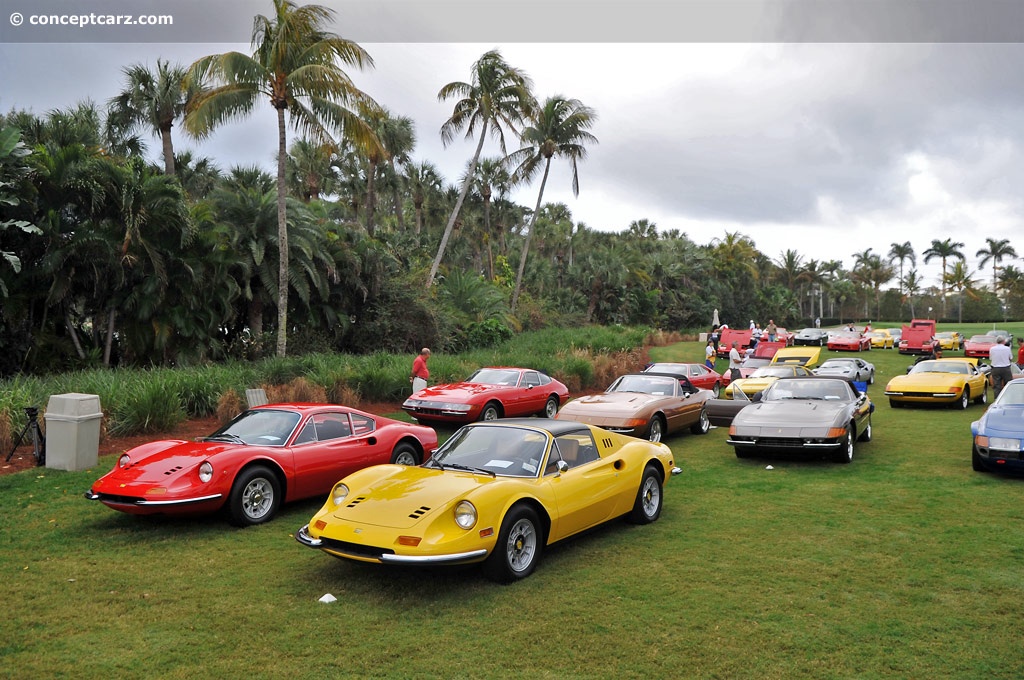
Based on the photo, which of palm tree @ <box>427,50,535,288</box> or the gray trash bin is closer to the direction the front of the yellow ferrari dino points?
the gray trash bin

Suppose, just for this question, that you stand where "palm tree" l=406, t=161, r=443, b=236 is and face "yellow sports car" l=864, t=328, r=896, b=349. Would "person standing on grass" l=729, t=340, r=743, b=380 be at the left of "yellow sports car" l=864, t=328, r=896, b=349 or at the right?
right

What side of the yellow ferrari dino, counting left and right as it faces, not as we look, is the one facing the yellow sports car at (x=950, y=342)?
back

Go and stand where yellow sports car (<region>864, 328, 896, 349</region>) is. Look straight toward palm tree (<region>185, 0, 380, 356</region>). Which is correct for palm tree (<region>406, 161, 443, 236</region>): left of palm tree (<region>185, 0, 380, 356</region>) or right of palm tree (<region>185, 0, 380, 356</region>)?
right

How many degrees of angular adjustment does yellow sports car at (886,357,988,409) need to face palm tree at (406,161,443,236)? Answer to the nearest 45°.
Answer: approximately 90° to its right

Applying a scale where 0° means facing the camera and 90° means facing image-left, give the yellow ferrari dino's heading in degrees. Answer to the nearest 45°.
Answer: approximately 45°

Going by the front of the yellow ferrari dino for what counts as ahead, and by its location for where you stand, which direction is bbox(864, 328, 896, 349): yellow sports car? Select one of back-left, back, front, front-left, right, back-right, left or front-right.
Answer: back

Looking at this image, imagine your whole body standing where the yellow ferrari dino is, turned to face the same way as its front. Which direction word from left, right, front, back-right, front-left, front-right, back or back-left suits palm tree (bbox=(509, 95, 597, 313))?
back-right
